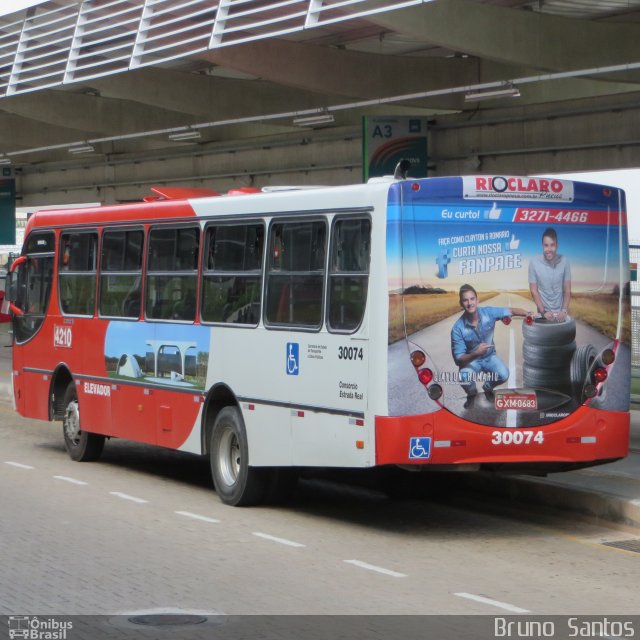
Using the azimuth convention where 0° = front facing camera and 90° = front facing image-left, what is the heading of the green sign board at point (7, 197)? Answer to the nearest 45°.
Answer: approximately 0°

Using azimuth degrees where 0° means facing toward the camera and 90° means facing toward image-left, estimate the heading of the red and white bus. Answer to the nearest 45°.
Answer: approximately 135°

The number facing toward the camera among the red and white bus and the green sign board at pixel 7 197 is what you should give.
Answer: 1

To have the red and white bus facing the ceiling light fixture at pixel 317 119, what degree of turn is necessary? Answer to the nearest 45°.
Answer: approximately 45° to its right
